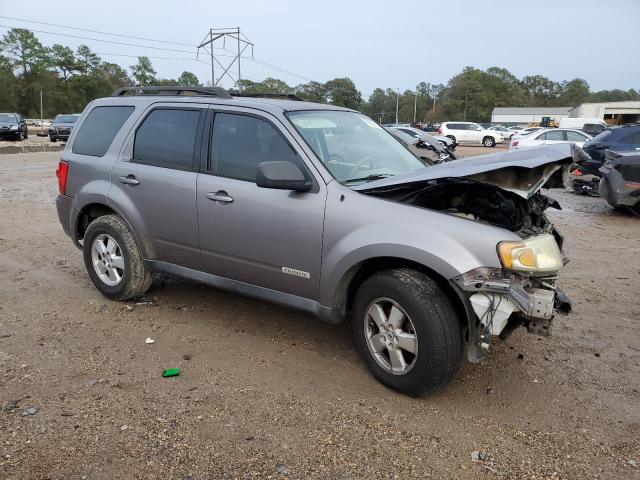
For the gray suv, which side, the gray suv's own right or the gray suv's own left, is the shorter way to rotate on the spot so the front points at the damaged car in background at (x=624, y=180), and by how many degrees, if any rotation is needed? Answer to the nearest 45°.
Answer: approximately 90° to the gray suv's own left

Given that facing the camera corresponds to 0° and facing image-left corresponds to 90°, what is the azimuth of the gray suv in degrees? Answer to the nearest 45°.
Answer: approximately 315°

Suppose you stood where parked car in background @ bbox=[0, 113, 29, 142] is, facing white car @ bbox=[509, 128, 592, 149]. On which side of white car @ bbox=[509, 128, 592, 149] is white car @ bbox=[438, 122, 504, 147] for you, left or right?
left

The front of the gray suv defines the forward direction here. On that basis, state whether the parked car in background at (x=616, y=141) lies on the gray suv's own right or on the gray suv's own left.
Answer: on the gray suv's own left
